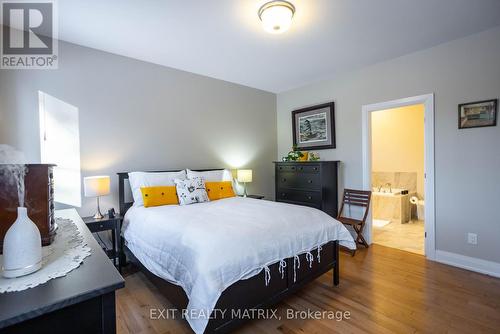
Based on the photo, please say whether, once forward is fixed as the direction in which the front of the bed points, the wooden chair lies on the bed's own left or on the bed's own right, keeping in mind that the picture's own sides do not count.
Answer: on the bed's own left

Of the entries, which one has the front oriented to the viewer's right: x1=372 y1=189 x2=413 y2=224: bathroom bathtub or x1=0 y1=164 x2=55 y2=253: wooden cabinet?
the wooden cabinet

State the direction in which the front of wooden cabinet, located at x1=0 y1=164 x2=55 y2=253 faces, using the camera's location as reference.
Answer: facing to the right of the viewer

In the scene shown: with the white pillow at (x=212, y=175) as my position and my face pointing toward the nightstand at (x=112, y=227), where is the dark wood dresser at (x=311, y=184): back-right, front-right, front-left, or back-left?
back-left

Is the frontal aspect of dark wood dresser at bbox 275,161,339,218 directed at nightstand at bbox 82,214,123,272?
yes

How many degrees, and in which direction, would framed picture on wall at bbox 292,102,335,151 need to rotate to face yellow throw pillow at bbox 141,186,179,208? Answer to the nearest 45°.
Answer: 0° — it already faces it
